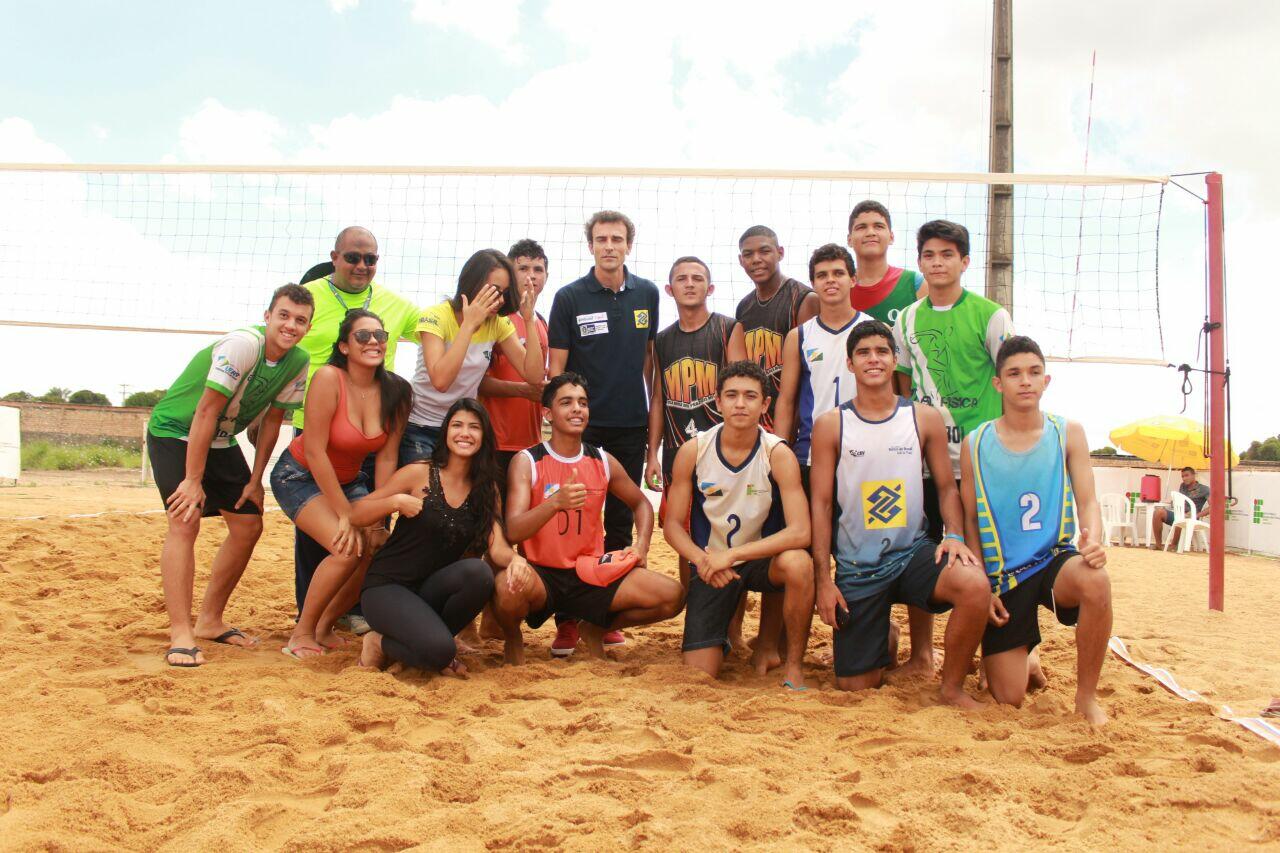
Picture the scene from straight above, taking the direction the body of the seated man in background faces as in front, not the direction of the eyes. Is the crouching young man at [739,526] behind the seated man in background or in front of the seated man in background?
in front

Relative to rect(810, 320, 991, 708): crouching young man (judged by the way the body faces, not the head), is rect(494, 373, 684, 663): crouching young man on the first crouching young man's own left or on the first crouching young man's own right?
on the first crouching young man's own right

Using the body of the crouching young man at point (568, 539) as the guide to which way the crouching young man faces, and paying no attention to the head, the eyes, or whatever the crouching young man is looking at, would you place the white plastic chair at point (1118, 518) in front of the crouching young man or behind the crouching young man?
behind

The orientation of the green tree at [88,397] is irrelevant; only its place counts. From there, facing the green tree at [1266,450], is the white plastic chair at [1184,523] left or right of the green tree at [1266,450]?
right

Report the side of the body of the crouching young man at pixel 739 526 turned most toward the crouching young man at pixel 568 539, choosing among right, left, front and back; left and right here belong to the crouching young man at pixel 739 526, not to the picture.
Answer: right

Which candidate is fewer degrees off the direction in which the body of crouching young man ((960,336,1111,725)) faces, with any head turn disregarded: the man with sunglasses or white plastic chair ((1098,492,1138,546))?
the man with sunglasses

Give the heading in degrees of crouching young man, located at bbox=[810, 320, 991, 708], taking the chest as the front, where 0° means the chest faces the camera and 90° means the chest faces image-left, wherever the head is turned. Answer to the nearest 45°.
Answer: approximately 0°
